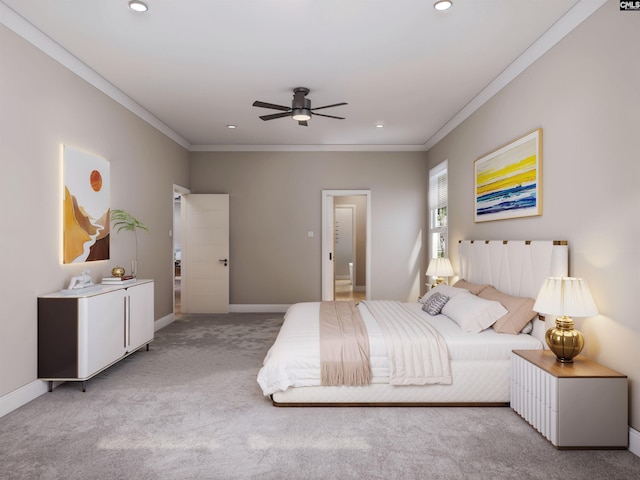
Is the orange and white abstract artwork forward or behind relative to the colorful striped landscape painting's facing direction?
forward

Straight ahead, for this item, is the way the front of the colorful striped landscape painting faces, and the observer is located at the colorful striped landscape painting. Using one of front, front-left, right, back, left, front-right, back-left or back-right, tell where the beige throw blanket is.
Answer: front

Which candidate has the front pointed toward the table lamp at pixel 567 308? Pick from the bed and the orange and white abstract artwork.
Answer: the orange and white abstract artwork

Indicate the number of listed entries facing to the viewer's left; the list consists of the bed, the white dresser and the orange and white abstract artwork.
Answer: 1

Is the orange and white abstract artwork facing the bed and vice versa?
yes

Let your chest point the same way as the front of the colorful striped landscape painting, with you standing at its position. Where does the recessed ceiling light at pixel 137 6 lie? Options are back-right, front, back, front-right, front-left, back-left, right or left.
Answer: front

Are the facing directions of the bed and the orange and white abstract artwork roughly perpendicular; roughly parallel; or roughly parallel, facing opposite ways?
roughly parallel, facing opposite ways

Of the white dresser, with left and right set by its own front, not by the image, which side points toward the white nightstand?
front

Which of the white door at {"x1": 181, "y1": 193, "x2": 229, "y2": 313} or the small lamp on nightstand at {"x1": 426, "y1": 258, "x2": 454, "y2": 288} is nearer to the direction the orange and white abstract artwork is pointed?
the small lamp on nightstand

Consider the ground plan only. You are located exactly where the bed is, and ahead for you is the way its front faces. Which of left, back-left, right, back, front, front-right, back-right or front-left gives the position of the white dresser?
front

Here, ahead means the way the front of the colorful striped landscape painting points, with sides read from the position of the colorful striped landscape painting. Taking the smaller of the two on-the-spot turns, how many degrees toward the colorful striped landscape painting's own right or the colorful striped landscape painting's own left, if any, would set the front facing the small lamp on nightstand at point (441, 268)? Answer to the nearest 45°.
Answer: approximately 90° to the colorful striped landscape painting's own right

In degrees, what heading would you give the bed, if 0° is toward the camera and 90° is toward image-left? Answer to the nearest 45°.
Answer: approximately 90°

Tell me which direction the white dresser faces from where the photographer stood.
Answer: facing the viewer and to the right of the viewer

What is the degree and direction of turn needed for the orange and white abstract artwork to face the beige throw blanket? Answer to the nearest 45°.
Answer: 0° — it already faces it

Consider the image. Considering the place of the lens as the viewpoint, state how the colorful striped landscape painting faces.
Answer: facing the viewer and to the left of the viewer

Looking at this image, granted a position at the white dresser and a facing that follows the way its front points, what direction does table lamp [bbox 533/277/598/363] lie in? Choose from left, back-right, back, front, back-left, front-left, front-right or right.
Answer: front
